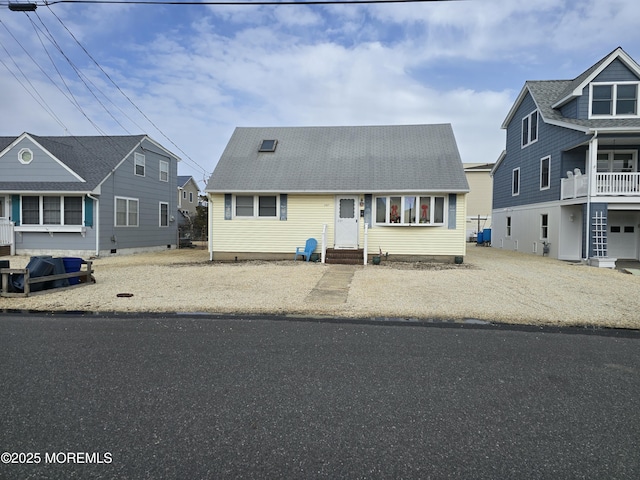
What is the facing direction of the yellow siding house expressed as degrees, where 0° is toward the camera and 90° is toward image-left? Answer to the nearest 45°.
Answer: approximately 0°

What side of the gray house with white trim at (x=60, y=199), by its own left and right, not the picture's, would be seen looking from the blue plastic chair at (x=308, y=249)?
left

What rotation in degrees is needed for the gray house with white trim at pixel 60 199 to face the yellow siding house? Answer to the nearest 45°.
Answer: approximately 90° to its left

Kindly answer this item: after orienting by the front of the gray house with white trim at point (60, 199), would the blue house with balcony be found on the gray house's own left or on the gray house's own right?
on the gray house's own left

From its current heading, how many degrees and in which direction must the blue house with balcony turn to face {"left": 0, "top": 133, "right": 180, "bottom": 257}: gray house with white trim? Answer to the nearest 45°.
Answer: approximately 90° to its right

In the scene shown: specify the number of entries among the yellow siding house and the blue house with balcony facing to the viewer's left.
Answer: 0

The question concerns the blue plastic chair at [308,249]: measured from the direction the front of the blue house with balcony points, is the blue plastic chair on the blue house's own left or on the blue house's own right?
on the blue house's own right

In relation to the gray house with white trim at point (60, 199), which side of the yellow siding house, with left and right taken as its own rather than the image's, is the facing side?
right

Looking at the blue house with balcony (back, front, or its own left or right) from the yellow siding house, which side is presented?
right
